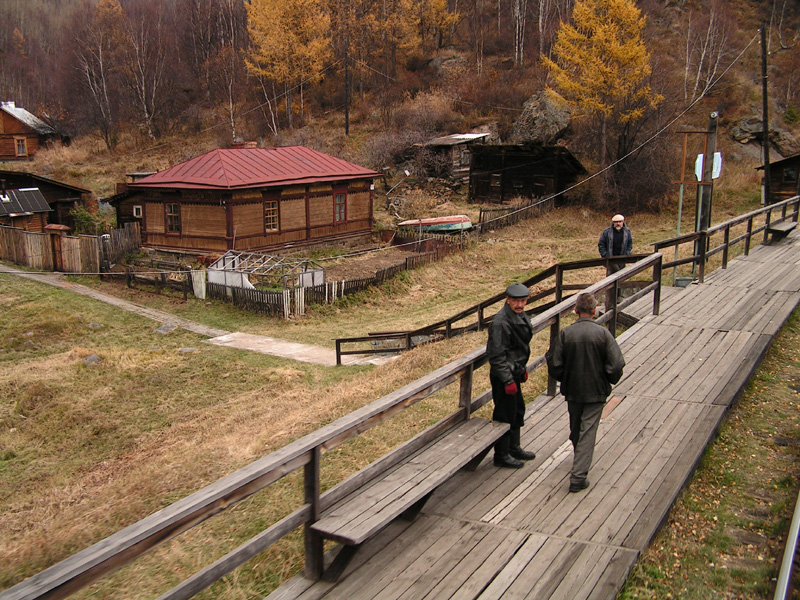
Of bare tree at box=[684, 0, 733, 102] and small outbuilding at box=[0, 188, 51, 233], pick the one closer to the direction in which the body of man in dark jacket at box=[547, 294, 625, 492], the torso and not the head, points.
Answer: the bare tree

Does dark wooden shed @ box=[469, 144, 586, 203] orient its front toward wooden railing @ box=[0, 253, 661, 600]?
yes

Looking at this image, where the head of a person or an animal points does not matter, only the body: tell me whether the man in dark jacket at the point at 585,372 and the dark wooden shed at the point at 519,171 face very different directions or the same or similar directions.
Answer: very different directions

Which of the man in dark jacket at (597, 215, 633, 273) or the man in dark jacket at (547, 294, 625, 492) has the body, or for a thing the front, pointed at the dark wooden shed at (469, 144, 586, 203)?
the man in dark jacket at (547, 294, 625, 492)

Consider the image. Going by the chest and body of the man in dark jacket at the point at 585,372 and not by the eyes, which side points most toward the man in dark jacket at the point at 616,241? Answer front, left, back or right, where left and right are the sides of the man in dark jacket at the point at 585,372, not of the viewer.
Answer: front

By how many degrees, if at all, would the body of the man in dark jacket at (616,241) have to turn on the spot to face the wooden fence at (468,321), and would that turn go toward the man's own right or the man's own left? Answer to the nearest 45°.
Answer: approximately 90° to the man's own right

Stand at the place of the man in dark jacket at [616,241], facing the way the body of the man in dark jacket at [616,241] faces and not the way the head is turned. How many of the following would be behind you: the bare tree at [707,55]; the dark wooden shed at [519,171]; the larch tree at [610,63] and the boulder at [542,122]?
4

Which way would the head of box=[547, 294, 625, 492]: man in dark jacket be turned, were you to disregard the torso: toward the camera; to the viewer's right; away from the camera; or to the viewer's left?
away from the camera

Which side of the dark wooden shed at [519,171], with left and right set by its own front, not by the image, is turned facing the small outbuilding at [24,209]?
right

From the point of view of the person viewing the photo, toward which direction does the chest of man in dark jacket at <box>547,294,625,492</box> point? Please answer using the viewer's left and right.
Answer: facing away from the viewer

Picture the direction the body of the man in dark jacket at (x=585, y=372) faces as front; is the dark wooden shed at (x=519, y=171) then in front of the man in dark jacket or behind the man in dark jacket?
in front

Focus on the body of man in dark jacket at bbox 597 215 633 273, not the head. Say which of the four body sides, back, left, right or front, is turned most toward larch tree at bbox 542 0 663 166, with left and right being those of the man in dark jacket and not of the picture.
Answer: back
